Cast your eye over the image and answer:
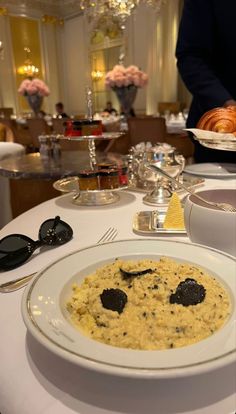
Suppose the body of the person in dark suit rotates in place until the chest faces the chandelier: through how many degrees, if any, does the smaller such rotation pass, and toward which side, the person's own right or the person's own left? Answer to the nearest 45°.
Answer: approximately 180°

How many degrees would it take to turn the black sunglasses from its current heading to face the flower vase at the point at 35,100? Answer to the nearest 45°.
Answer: approximately 135° to its left

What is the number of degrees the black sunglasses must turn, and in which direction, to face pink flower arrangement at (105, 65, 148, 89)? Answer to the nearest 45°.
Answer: approximately 135° to its left

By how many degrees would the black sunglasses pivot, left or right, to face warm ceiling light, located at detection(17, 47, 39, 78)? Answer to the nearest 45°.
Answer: approximately 135° to its left

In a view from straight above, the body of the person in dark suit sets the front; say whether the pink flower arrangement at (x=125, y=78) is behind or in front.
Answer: behind

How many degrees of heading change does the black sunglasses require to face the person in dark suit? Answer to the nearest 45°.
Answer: approximately 90° to its left

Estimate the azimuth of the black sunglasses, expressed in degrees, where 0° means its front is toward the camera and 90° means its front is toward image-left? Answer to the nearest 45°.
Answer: approximately 315°
